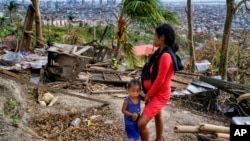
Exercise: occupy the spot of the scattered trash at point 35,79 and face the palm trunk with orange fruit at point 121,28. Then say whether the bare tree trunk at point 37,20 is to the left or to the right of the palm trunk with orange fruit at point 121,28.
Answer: left

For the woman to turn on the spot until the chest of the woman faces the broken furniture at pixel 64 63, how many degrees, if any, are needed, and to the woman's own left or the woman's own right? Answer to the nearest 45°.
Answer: approximately 45° to the woman's own right

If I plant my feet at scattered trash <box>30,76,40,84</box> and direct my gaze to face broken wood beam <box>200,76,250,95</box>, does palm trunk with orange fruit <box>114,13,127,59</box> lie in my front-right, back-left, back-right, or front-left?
front-left

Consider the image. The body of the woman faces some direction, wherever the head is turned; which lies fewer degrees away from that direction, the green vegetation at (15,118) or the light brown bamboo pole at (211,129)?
the green vegetation

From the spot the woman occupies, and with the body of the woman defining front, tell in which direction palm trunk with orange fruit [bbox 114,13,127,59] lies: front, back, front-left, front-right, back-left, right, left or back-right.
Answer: right

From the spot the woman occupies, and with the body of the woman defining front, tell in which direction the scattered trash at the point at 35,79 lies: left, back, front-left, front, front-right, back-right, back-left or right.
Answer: front-right

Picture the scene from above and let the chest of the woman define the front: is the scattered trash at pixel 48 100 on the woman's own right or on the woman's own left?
on the woman's own right

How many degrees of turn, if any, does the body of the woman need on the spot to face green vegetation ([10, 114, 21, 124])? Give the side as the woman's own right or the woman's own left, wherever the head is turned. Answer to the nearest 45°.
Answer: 0° — they already face it

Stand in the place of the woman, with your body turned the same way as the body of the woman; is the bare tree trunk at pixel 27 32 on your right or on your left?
on your right

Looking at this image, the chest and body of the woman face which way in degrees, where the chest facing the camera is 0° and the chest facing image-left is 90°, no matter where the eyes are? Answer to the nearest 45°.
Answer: approximately 90°
